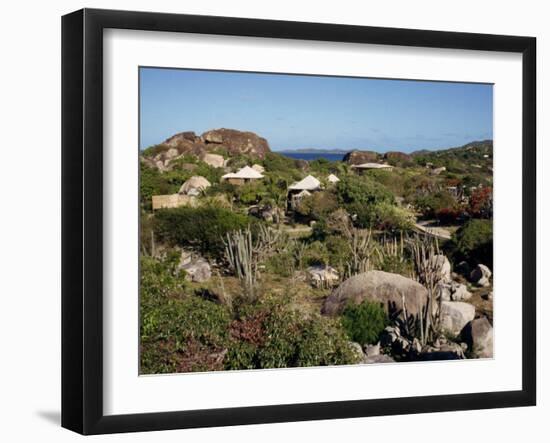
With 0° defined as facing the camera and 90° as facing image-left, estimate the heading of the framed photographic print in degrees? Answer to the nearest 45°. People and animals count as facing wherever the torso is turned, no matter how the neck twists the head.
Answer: approximately 315°
